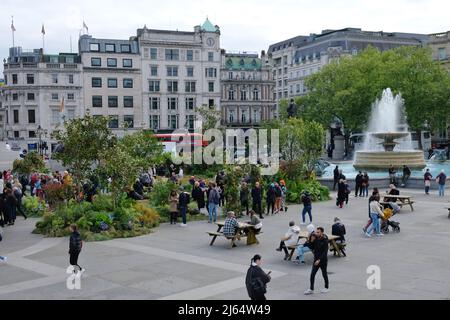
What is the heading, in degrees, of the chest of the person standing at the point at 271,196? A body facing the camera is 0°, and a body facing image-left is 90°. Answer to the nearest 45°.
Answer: approximately 180°

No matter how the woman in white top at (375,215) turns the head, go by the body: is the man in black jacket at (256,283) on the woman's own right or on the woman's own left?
on the woman's own right

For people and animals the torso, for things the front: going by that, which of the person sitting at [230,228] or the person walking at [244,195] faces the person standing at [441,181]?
the person sitting

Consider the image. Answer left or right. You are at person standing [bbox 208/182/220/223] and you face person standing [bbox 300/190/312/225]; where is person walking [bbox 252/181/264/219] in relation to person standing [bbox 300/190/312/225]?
left

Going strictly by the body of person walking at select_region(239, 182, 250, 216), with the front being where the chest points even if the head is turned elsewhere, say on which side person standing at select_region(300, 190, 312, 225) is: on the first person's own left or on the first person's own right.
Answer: on the first person's own left
